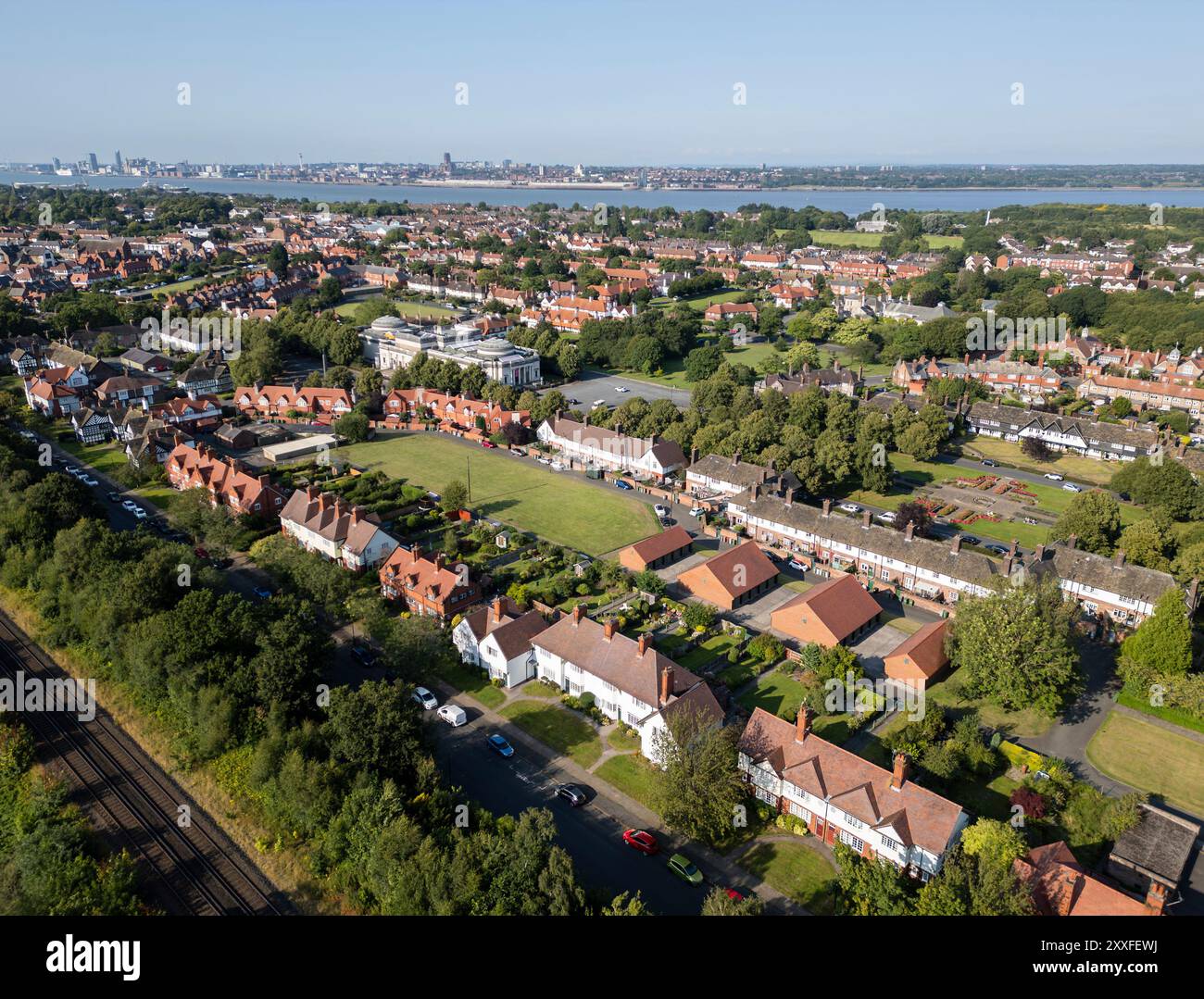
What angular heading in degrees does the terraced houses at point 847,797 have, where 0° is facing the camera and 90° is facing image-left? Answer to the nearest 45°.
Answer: approximately 45°

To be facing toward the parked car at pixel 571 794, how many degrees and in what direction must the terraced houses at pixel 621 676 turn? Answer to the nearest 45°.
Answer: approximately 45° to its left

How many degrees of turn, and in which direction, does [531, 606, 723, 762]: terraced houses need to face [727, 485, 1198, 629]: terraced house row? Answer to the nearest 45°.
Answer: approximately 180°

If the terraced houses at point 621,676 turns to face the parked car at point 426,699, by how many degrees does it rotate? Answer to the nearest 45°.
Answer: approximately 45° to its right

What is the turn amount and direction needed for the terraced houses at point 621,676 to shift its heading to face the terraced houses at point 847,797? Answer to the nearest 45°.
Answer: approximately 90° to its left
